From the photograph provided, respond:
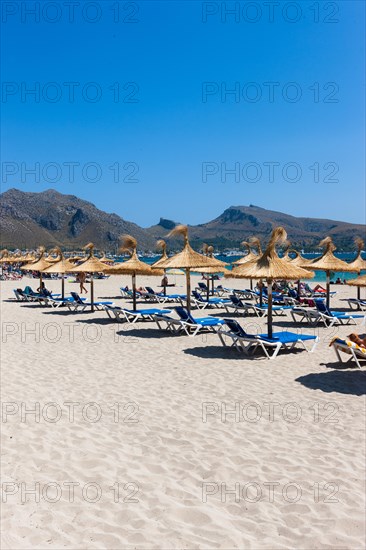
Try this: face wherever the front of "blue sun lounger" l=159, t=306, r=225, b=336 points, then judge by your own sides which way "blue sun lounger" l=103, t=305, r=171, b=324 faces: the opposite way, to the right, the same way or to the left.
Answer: the same way

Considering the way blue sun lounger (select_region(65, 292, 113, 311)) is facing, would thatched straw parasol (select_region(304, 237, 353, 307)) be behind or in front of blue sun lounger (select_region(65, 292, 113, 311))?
in front

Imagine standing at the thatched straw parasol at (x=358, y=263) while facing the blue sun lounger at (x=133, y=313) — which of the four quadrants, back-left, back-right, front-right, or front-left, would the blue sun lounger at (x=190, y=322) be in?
front-left

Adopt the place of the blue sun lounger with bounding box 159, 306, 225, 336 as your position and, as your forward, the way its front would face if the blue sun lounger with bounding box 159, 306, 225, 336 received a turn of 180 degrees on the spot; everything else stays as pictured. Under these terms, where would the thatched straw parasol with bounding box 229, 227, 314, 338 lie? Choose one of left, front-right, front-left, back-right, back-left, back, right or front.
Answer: back-left

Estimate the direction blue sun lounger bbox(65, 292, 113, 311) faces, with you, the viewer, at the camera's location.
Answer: facing to the right of the viewer

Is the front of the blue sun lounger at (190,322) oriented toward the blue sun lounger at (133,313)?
no

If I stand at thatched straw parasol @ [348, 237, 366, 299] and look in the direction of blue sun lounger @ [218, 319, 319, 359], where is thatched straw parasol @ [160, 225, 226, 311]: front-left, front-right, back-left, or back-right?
front-right

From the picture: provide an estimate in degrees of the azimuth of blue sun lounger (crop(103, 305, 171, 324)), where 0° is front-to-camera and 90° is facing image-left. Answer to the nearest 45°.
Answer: approximately 270°

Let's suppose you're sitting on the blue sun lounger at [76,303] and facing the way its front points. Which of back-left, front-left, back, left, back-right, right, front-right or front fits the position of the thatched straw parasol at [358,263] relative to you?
front

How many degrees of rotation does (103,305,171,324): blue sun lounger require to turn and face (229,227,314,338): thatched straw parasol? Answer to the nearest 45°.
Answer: approximately 45° to its right

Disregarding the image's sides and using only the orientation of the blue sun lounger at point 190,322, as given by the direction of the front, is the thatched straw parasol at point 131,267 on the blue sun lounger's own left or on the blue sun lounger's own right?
on the blue sun lounger's own left

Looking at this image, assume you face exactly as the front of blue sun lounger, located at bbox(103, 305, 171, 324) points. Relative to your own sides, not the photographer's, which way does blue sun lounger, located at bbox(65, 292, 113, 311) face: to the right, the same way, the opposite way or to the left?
the same way

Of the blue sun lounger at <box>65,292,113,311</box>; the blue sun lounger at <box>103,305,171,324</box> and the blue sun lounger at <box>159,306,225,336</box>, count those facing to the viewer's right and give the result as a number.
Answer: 3

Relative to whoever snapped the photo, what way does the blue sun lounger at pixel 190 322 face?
facing to the right of the viewer

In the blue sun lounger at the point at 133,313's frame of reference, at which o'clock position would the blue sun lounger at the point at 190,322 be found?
the blue sun lounger at the point at 190,322 is roughly at 2 o'clock from the blue sun lounger at the point at 133,313.
